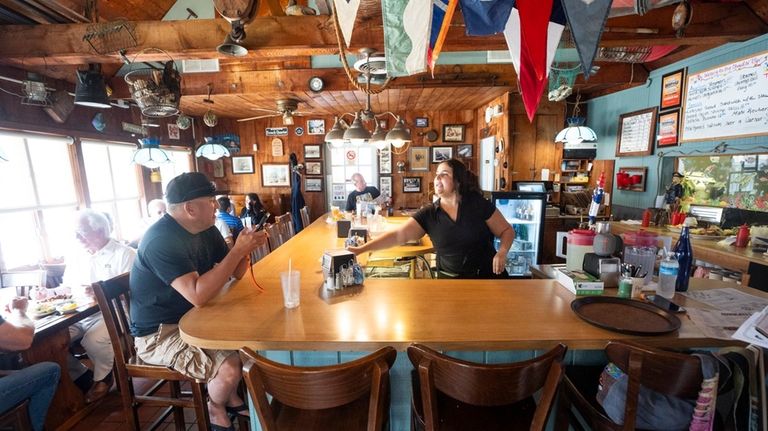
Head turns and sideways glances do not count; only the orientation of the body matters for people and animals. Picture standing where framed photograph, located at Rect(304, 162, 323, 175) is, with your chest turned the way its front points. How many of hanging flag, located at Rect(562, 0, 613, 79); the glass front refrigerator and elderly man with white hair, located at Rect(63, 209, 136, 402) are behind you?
0

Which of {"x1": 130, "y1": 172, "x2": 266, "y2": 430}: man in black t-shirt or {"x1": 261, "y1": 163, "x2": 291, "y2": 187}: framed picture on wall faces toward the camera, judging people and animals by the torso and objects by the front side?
the framed picture on wall

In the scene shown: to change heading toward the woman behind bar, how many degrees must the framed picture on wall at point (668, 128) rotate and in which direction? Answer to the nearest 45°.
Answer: approximately 45° to its left

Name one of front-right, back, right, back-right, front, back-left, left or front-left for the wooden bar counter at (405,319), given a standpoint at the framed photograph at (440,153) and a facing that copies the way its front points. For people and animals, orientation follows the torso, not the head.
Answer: front

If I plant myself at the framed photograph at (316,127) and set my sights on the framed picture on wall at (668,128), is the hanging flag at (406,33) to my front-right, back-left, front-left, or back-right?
front-right

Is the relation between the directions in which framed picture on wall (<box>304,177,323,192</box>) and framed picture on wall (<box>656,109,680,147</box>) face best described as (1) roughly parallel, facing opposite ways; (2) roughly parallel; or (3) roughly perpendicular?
roughly perpendicular

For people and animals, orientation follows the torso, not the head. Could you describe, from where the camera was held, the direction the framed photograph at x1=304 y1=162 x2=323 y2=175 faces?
facing the viewer

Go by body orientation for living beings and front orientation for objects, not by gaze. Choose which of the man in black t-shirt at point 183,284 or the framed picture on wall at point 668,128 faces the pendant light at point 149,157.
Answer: the framed picture on wall

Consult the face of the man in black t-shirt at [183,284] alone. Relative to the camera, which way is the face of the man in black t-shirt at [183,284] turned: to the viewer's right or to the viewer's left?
to the viewer's right

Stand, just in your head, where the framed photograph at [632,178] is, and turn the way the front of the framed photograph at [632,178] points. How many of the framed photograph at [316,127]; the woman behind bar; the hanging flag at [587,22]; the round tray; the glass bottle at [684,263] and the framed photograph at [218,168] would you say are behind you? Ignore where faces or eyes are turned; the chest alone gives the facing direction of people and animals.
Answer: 0

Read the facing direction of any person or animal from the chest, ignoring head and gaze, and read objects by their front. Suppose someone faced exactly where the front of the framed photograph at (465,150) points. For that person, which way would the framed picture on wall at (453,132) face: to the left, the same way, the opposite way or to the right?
the same way

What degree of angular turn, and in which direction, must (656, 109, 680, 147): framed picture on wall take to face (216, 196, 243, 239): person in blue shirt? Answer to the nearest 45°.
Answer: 0° — it already faces them

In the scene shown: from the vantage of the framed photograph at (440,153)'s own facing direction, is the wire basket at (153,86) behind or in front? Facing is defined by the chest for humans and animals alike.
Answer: in front

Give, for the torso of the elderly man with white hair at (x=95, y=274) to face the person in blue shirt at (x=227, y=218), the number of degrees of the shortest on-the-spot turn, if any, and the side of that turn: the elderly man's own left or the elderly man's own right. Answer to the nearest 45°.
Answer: approximately 180°

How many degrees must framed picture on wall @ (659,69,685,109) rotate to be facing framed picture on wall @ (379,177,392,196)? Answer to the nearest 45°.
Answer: approximately 45° to its right

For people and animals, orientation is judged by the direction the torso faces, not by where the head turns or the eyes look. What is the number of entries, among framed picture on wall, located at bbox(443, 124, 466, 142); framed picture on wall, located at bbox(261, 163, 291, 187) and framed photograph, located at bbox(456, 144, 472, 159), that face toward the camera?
3

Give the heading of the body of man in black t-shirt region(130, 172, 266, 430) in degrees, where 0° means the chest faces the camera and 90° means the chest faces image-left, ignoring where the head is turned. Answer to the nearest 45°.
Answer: approximately 270°

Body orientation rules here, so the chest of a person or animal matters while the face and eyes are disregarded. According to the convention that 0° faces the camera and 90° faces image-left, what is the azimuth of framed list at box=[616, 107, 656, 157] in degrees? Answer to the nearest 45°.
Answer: approximately 45°

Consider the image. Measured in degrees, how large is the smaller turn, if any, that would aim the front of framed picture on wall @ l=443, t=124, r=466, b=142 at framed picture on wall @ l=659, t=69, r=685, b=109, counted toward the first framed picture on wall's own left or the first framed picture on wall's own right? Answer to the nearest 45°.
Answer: approximately 45° to the first framed picture on wall's own left

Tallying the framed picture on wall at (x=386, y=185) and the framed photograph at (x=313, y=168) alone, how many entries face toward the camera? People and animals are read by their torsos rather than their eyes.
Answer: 2

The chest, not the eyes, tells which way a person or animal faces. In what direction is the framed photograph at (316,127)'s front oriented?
toward the camera

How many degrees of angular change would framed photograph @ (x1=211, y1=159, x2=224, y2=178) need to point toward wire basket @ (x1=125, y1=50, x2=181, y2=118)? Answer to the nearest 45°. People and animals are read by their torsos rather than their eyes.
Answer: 0° — it already faces it

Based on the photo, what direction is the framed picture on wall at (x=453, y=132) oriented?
toward the camera
